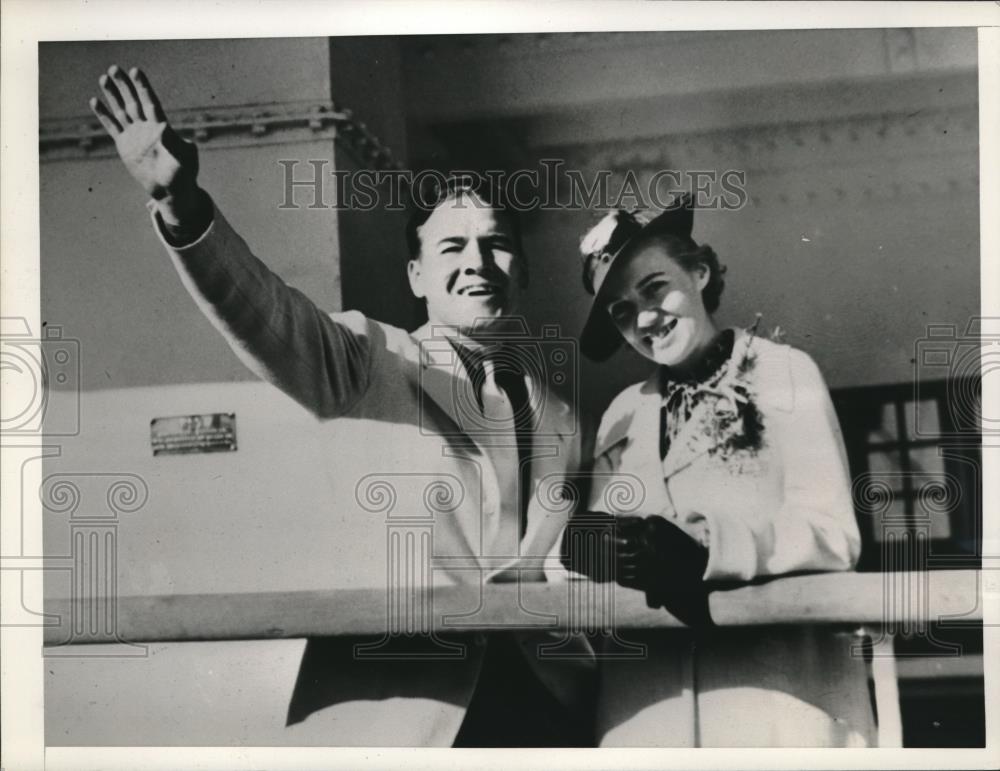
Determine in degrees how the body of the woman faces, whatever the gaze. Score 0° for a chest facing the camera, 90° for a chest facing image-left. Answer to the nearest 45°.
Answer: approximately 45°

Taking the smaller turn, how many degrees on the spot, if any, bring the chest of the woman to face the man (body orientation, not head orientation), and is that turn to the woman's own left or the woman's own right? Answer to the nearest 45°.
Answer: approximately 45° to the woman's own right

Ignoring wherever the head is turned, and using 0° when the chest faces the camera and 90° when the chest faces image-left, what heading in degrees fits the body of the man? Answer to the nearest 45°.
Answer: approximately 315°
